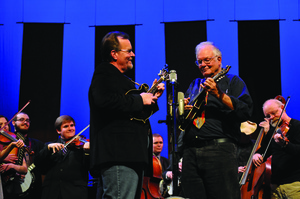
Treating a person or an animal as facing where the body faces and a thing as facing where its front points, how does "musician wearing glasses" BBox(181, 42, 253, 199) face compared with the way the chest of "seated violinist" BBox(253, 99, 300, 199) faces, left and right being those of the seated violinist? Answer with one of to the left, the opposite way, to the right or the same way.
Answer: the same way

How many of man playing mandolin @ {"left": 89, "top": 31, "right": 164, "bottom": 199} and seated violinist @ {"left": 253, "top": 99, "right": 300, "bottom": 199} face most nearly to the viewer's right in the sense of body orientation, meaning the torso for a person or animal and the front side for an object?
1

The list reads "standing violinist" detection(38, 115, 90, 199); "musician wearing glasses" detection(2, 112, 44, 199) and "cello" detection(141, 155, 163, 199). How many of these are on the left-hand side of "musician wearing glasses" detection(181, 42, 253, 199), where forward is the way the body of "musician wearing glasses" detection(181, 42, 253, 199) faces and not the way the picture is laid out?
0

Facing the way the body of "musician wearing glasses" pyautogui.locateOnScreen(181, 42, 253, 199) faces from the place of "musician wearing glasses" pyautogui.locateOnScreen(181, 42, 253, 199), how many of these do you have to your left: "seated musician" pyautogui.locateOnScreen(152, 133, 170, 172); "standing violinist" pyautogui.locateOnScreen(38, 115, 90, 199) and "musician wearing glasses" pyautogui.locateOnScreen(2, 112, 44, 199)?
0

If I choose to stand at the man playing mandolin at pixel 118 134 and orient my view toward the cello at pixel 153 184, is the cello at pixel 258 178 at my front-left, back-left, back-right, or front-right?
front-right

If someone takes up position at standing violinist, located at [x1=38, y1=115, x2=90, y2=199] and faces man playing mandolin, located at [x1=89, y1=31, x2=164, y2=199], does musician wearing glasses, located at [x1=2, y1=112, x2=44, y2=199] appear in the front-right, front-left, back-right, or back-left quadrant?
back-right

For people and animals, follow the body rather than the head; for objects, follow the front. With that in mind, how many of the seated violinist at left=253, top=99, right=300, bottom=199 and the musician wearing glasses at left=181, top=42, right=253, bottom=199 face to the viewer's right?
0

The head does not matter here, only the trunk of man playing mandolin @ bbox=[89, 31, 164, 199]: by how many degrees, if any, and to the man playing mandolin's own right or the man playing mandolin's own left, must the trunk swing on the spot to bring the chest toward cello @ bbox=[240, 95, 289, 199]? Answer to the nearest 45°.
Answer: approximately 45° to the man playing mandolin's own left

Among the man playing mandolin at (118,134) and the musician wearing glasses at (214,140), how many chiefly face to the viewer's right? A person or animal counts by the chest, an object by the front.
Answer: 1

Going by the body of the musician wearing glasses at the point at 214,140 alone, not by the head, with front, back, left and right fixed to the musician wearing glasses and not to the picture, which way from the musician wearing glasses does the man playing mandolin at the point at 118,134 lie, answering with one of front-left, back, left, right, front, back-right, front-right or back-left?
front

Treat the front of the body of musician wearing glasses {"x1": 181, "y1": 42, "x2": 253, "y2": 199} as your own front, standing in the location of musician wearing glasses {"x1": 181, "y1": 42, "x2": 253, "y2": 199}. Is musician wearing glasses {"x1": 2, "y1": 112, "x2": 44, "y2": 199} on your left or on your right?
on your right

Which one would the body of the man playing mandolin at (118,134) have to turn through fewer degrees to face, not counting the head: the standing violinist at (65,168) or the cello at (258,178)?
the cello

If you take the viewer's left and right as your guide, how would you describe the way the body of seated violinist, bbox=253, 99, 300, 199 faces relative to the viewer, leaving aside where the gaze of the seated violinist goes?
facing the viewer and to the left of the viewer

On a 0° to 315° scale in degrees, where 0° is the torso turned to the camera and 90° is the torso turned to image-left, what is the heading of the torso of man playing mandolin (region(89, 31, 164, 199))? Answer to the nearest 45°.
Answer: approximately 270°

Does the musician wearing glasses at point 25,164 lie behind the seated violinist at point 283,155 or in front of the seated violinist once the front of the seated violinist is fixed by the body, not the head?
in front

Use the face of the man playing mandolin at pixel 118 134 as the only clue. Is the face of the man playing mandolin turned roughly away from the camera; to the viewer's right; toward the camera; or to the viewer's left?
to the viewer's right

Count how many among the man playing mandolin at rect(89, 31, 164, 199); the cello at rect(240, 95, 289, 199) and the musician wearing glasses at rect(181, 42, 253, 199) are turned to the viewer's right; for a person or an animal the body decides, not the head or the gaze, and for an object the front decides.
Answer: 1
